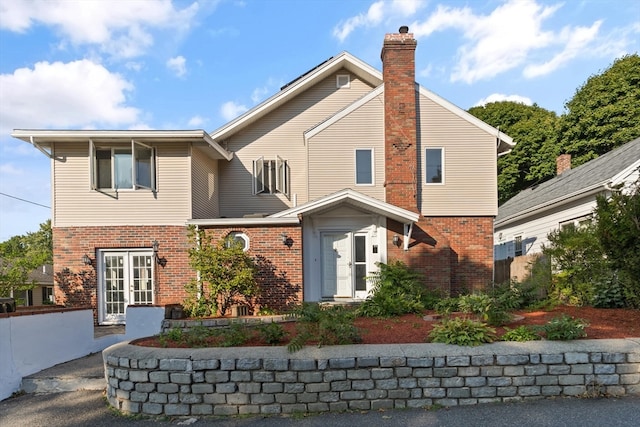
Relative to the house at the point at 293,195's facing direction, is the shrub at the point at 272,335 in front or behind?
in front

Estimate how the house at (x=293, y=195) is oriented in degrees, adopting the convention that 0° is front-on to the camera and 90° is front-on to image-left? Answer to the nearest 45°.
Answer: approximately 0°

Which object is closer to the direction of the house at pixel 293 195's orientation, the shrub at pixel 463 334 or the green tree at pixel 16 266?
the shrub

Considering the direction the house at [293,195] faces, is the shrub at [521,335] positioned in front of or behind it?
in front

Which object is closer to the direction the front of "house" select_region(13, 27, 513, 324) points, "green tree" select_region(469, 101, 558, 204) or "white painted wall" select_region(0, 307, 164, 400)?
the white painted wall
